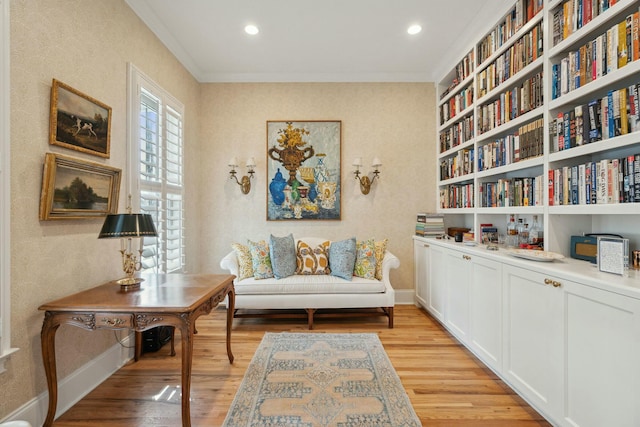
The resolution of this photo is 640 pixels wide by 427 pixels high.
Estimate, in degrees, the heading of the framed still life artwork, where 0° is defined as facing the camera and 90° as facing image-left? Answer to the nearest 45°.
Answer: approximately 0°

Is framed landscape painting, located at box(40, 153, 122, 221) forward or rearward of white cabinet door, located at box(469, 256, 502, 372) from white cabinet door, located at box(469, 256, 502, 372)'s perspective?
forward

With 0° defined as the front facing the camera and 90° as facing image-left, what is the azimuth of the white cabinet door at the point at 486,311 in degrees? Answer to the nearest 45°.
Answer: approximately 45°

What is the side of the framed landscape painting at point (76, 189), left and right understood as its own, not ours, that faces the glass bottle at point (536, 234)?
front

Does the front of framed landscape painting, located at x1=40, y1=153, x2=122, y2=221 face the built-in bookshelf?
yes

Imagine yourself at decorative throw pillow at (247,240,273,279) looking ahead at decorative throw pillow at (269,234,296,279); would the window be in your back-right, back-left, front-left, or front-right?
back-right

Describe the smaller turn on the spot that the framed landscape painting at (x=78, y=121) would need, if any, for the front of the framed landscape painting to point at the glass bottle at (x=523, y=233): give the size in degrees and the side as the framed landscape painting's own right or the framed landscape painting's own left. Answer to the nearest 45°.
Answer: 0° — it already faces it

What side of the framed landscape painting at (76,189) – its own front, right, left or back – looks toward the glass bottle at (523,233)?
front

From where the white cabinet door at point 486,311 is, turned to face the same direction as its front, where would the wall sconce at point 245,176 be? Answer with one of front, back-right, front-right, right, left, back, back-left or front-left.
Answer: front-right

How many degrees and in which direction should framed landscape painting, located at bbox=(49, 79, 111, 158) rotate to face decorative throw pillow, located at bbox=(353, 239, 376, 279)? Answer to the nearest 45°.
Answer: approximately 45° to its left

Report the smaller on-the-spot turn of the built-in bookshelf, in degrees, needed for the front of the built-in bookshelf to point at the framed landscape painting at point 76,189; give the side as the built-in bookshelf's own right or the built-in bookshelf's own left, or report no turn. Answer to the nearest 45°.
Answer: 0° — it already faces it
